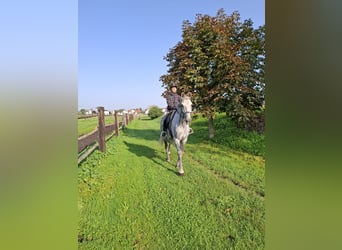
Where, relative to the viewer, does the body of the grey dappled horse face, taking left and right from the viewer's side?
facing the viewer and to the right of the viewer
